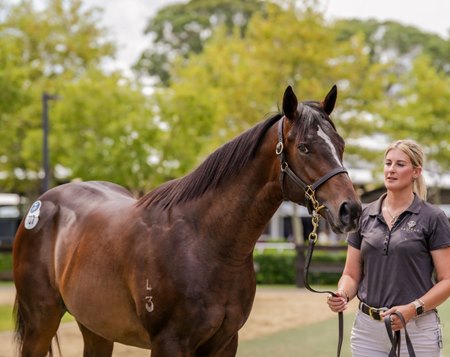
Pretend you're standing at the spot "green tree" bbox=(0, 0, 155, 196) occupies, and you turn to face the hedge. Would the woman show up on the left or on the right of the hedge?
right

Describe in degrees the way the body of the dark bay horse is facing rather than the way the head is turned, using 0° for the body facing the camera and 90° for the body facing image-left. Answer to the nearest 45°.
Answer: approximately 315°
